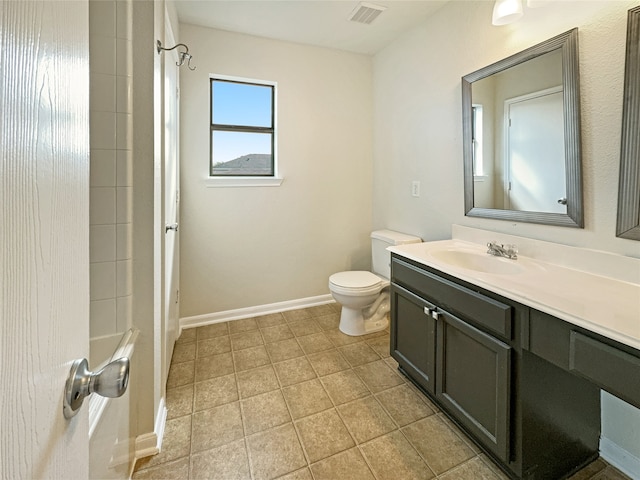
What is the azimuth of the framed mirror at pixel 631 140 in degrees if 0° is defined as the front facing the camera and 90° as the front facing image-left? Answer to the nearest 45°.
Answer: approximately 45°

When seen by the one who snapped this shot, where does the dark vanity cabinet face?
facing the viewer and to the left of the viewer

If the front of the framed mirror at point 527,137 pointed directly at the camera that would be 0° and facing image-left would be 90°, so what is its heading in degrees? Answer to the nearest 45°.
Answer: approximately 45°

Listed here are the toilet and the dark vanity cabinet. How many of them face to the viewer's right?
0

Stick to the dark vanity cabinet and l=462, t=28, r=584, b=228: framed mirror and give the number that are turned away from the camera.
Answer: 0

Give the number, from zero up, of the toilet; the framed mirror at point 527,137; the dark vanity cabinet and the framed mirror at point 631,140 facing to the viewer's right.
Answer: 0

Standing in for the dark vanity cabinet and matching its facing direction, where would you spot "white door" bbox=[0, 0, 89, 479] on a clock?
The white door is roughly at 11 o'clock from the dark vanity cabinet.

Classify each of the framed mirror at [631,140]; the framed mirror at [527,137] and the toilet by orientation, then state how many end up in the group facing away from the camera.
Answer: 0

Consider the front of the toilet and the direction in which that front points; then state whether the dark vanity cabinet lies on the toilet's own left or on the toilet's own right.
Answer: on the toilet's own left
